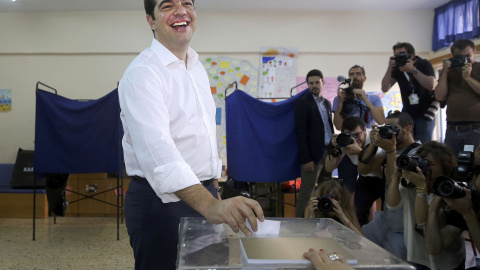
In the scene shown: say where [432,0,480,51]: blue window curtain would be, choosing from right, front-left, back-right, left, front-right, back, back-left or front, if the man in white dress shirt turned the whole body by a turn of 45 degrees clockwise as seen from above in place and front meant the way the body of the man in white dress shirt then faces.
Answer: back-left

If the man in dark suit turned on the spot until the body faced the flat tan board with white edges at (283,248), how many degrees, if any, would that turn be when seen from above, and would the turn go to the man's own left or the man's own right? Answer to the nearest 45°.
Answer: approximately 45° to the man's own right

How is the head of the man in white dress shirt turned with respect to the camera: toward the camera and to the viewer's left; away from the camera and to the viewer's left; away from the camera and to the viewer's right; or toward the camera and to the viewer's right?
toward the camera and to the viewer's right

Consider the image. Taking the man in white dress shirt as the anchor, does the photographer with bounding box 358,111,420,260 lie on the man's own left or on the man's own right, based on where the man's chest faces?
on the man's own left

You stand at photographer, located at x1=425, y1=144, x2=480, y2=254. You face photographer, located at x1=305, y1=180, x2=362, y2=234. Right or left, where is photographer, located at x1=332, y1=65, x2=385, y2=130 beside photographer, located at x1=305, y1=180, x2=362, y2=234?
right

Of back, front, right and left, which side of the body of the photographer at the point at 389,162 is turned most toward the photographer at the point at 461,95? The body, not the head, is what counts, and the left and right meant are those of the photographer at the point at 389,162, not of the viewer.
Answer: back

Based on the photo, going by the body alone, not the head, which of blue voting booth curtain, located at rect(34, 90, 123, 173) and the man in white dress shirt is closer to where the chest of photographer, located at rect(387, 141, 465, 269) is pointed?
the man in white dress shirt

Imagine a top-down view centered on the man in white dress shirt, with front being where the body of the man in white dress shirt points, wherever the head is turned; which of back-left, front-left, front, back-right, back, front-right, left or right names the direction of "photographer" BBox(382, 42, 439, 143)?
left
